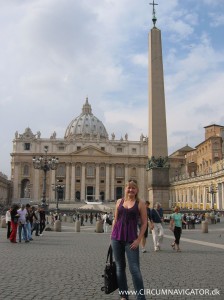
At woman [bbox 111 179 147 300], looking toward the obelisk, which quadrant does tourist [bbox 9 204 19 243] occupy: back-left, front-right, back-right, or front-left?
front-left

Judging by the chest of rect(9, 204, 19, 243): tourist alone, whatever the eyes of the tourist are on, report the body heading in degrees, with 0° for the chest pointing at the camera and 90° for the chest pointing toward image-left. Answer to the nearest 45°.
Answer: approximately 270°

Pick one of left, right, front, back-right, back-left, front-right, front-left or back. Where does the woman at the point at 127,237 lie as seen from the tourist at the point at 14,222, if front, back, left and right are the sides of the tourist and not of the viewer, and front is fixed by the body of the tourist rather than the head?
right

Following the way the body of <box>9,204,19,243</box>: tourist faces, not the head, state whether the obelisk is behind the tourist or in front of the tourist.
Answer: in front

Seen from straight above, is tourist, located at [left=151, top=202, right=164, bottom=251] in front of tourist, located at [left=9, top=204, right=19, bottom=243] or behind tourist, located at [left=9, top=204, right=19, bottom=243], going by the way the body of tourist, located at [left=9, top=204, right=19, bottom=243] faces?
in front

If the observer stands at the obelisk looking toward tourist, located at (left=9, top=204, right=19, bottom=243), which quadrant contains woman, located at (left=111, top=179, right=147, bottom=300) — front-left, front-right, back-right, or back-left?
front-left
